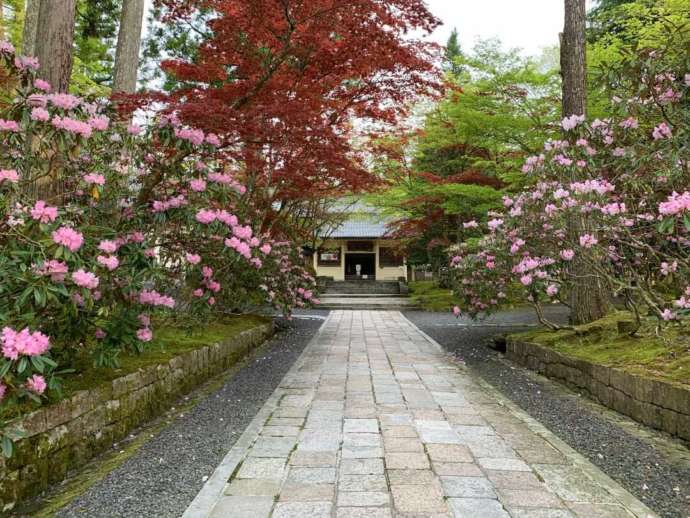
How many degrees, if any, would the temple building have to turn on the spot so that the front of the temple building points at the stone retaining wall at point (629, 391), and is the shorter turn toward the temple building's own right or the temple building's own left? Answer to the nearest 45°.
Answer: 0° — it already faces it

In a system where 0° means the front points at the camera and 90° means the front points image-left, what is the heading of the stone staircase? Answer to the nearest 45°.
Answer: approximately 0°

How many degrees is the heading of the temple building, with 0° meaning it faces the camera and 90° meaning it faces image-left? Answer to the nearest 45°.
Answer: approximately 0°

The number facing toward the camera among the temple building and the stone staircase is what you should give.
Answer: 2

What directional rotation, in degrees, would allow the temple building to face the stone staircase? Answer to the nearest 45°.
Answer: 0° — it already faces it

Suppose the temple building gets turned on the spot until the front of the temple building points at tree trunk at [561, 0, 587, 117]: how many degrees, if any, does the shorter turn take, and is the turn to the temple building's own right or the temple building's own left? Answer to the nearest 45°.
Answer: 0° — it already faces it
